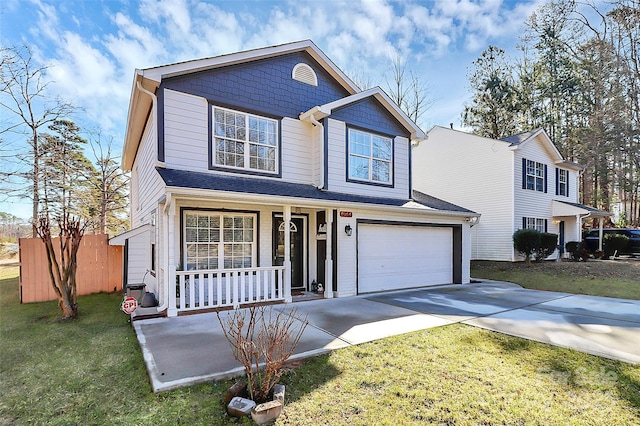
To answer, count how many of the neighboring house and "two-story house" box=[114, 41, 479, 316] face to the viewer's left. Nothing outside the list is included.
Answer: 0

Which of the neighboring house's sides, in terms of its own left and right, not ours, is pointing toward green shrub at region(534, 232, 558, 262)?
front

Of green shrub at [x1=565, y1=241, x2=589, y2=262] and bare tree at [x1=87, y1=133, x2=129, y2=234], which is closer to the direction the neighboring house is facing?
the green shrub

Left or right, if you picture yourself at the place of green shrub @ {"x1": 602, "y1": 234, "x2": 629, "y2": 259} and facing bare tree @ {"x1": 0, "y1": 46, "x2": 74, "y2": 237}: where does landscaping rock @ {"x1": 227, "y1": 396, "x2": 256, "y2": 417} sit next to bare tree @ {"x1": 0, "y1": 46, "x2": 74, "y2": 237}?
left

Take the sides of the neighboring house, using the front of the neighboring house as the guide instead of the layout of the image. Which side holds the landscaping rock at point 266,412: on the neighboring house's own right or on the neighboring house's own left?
on the neighboring house's own right

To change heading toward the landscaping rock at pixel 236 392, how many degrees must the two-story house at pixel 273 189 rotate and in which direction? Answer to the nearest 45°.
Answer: approximately 45° to its right

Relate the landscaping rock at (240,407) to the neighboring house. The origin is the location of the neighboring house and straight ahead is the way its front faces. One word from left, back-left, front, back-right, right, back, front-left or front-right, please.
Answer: front-right

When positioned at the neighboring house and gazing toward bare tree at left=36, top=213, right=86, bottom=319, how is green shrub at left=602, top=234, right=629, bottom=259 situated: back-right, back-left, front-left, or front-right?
back-left

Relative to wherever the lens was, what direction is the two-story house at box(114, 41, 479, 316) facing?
facing the viewer and to the right of the viewer
